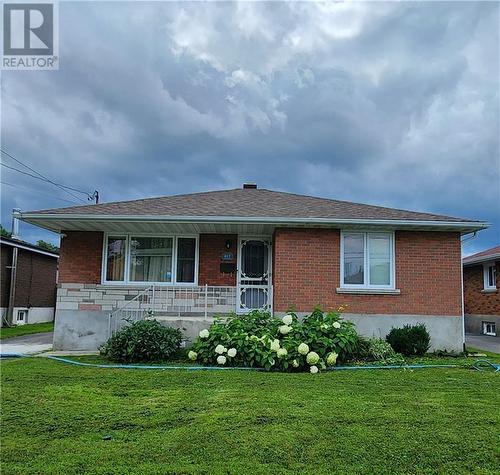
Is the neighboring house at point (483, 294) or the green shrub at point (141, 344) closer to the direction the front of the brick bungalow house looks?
the green shrub

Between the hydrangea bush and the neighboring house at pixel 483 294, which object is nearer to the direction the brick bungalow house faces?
the hydrangea bush

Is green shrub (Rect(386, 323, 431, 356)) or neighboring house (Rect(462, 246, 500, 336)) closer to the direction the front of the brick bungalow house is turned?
the green shrub

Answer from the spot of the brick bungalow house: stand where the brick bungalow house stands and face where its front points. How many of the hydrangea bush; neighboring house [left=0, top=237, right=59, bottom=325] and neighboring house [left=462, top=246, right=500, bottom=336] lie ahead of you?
1

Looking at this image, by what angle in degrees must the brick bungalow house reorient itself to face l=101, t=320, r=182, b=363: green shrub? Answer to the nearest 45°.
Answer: approximately 45° to its right

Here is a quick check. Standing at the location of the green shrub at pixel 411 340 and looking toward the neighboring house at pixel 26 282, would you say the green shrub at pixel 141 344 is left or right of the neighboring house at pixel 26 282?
left

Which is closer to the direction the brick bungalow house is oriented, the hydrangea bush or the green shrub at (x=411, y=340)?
the hydrangea bush

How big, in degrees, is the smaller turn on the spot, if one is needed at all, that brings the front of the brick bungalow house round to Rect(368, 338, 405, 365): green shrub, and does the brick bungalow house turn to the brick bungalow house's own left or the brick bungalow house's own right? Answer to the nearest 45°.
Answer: approximately 45° to the brick bungalow house's own left

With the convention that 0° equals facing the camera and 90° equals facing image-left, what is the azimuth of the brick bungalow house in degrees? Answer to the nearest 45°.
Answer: approximately 0°

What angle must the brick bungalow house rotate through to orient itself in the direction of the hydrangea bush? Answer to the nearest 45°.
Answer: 0° — it already faces it

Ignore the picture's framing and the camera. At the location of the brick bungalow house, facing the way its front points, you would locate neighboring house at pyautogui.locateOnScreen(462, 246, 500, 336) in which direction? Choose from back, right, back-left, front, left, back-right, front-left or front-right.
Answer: back-left
